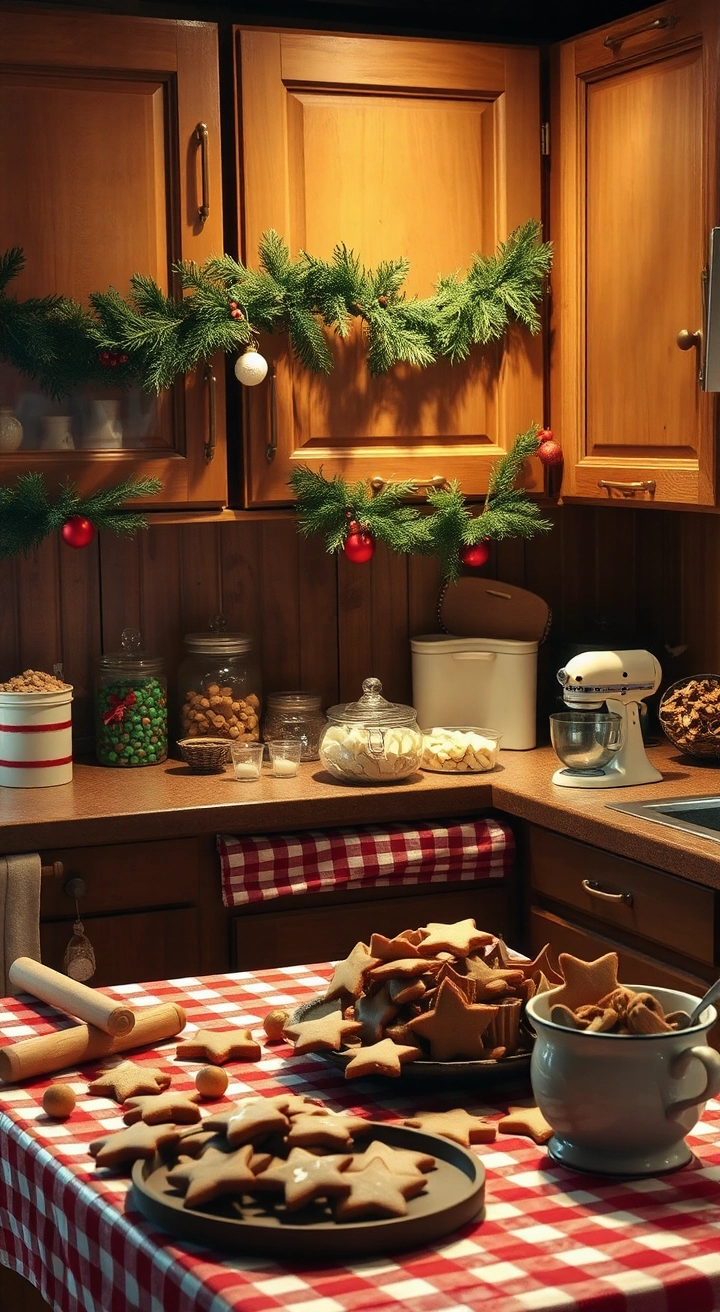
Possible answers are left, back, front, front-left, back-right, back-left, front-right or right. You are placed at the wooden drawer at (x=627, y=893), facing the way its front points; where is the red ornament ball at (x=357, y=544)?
right

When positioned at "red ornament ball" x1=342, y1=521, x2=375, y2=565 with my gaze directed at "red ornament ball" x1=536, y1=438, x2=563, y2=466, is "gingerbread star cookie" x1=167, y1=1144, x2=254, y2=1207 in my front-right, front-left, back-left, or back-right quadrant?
back-right

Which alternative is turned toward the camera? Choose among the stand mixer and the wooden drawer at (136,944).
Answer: the wooden drawer

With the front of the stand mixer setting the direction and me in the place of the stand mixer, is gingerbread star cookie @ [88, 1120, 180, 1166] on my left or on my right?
on my left

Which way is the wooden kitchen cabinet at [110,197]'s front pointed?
toward the camera

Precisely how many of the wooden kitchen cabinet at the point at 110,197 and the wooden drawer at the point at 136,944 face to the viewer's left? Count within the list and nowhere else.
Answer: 0

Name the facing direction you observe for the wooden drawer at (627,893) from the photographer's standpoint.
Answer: facing the viewer and to the left of the viewer

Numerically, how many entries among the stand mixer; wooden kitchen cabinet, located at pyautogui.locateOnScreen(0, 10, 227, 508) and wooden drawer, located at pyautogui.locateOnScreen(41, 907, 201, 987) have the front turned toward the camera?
2

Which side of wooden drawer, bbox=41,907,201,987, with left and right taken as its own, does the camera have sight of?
front

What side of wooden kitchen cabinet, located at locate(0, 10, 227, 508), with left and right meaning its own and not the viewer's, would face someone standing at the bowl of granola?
left

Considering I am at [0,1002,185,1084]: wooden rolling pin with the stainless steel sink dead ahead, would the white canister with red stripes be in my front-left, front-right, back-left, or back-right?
front-left

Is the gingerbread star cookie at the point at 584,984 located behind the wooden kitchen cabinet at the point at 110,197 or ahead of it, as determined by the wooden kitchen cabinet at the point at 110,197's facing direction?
ahead

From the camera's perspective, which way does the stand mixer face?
to the viewer's left

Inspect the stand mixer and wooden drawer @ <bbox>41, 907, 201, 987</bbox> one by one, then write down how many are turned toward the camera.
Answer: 1
